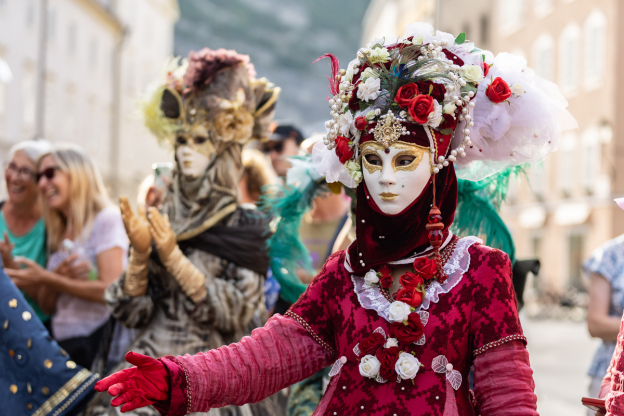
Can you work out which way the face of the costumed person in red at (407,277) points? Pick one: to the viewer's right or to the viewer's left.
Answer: to the viewer's left

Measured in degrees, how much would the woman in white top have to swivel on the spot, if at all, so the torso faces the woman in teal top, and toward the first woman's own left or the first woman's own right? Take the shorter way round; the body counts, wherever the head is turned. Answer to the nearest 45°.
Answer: approximately 90° to the first woman's own right

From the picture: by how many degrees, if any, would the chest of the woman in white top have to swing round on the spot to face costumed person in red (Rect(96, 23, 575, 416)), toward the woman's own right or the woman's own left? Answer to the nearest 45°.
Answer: approximately 45° to the woman's own left

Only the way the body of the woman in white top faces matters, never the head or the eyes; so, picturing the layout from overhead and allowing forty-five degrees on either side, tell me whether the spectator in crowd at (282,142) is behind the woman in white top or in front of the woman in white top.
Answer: behind

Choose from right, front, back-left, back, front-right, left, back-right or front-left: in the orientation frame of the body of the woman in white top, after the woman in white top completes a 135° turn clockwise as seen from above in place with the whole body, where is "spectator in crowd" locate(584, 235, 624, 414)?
back-right
